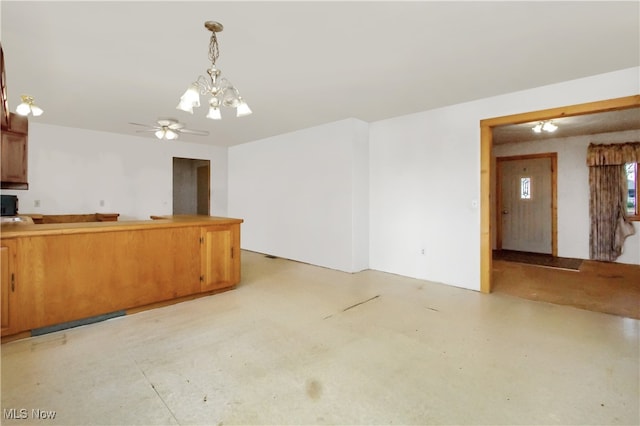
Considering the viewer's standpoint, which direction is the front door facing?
facing the viewer

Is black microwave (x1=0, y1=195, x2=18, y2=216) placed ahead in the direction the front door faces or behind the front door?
ahead

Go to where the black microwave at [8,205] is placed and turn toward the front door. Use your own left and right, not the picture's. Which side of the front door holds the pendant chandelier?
right

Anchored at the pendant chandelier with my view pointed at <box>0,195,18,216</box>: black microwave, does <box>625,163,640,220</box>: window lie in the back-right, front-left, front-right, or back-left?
back-right

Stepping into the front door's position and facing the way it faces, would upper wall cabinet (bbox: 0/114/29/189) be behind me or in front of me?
in front

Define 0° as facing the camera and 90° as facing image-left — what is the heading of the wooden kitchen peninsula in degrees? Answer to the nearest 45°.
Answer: approximately 315°

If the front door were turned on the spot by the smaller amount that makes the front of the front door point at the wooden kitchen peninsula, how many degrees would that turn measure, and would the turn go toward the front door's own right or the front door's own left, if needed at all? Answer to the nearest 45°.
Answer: approximately 45° to the front door's own right

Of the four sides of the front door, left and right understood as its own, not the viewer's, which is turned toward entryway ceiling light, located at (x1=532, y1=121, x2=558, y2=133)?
front

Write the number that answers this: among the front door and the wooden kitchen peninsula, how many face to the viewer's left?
0
